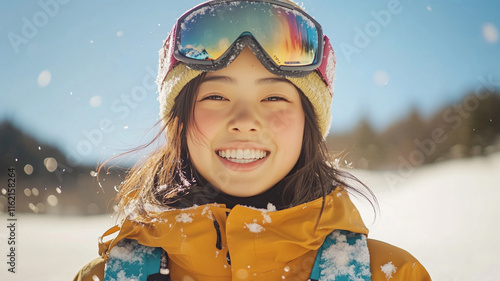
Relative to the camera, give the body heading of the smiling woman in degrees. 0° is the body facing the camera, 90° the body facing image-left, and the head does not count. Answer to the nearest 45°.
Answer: approximately 0°
